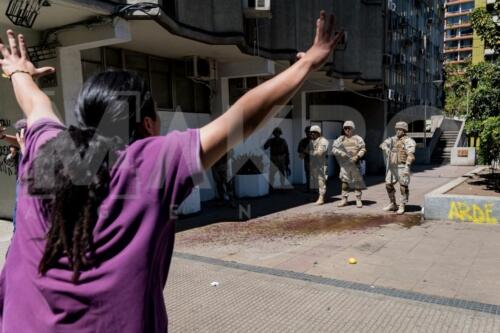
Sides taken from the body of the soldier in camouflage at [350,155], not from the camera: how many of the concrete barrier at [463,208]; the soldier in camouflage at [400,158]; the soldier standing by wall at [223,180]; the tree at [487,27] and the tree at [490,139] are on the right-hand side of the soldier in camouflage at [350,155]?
1

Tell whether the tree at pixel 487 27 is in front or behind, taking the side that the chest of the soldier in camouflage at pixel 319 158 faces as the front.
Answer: behind

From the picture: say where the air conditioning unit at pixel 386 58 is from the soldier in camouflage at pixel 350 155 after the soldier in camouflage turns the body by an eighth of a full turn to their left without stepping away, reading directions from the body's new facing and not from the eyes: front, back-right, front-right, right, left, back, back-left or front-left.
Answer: back-left

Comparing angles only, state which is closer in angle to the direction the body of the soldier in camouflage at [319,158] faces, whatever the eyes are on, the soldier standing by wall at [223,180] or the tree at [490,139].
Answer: the soldier standing by wall

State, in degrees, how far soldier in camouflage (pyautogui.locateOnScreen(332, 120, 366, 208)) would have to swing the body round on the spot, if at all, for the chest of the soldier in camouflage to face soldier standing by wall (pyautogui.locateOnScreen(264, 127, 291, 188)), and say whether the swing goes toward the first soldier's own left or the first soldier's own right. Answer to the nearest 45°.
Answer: approximately 135° to the first soldier's own right

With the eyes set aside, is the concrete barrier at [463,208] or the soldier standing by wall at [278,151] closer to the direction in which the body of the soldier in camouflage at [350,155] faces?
the concrete barrier

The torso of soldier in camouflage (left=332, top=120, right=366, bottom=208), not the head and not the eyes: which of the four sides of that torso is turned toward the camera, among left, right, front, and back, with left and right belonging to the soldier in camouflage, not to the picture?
front

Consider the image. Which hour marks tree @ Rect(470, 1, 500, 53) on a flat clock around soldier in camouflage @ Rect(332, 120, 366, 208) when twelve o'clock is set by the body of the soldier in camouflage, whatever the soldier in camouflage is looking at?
The tree is roughly at 8 o'clock from the soldier in camouflage.

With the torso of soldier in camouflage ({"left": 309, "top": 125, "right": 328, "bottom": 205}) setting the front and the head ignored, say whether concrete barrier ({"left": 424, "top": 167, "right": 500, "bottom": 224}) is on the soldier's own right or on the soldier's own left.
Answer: on the soldier's own left

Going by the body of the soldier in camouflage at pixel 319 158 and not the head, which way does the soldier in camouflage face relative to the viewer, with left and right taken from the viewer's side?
facing the viewer and to the left of the viewer

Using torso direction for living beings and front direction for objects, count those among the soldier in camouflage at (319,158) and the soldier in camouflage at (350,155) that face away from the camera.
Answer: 0

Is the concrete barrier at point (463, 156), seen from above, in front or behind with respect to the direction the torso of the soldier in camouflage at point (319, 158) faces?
behind

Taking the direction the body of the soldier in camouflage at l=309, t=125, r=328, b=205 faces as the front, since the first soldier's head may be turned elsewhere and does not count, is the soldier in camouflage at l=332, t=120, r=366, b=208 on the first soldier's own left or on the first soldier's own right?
on the first soldier's own left
